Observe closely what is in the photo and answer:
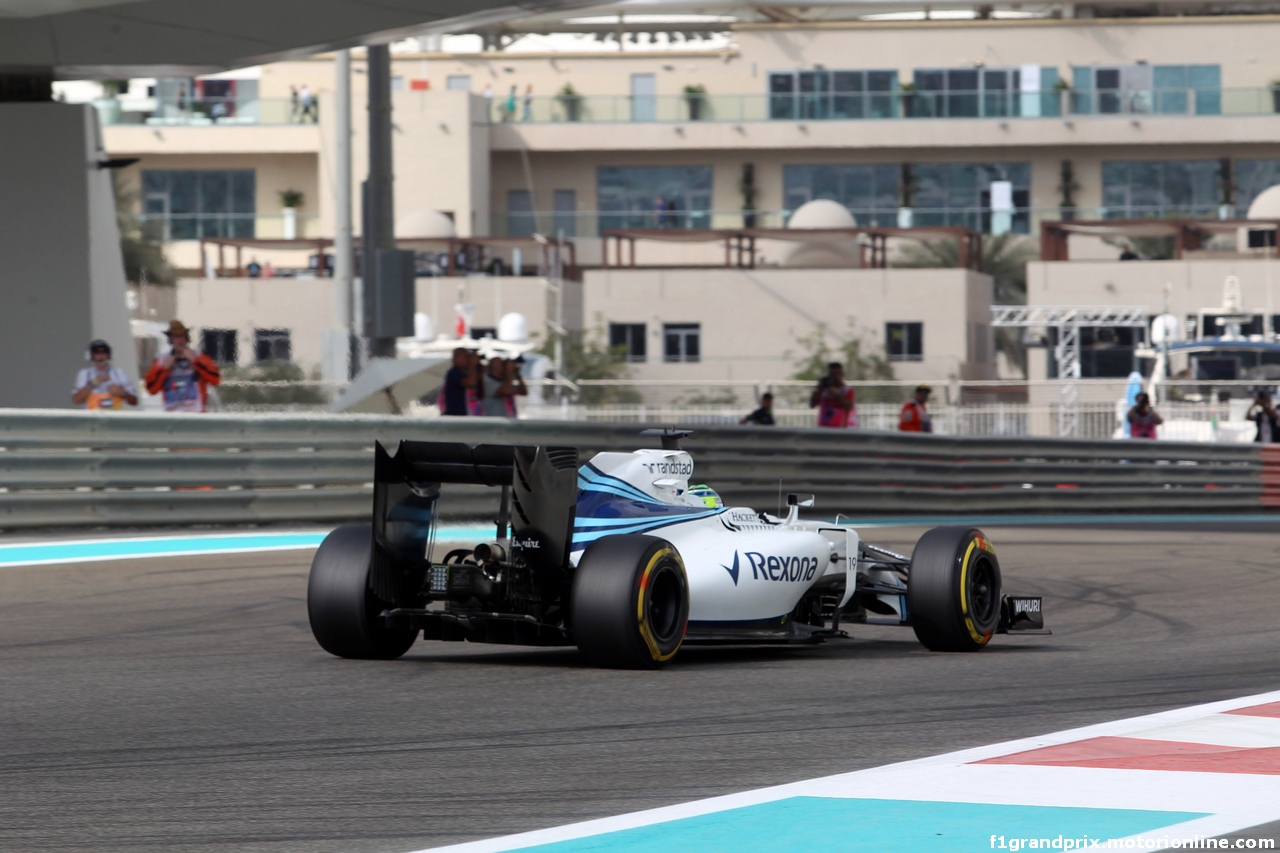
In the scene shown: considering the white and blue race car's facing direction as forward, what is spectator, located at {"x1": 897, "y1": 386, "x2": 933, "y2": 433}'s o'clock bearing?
The spectator is roughly at 11 o'clock from the white and blue race car.

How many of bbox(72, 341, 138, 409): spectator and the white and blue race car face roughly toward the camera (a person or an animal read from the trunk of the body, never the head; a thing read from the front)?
1

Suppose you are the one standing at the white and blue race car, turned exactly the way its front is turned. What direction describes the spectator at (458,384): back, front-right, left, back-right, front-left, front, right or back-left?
front-left

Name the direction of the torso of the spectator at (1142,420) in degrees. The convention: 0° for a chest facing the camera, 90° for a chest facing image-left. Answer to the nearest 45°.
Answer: approximately 0°

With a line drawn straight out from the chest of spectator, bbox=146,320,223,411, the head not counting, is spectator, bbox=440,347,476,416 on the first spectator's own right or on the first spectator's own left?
on the first spectator's own left

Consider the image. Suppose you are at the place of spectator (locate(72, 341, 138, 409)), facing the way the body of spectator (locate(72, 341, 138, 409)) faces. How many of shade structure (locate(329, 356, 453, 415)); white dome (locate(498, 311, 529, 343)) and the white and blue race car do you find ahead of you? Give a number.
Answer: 1

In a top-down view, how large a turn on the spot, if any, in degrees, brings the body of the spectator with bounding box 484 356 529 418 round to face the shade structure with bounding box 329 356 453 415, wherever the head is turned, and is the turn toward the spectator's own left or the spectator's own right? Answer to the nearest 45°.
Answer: approximately 135° to the spectator's own right

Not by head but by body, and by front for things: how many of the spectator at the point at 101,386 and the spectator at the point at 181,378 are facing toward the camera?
2

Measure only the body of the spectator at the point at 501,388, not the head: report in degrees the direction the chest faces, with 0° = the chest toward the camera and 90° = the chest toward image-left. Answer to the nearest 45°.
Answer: approximately 315°

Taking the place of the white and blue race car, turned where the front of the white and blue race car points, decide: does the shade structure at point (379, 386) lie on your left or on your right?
on your left
